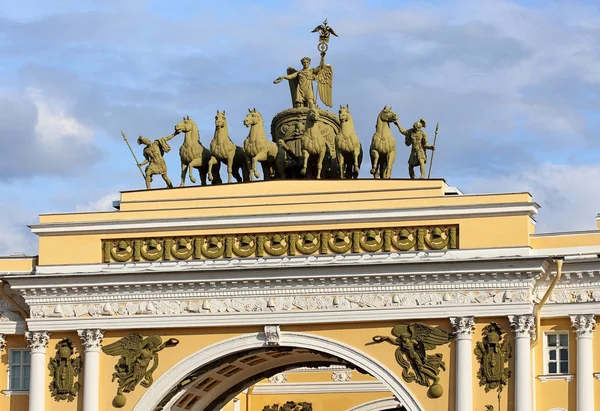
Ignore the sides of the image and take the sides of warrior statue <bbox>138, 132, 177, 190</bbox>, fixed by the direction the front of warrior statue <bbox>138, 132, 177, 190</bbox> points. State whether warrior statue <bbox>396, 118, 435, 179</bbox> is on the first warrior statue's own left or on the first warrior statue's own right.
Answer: on the first warrior statue's own left

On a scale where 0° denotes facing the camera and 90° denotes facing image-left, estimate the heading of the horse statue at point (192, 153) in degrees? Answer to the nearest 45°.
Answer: approximately 45°

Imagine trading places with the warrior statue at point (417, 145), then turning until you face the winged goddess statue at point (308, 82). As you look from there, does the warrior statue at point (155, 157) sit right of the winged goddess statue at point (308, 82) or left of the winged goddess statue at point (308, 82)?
left

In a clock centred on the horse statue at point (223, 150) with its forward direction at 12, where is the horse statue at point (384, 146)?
the horse statue at point (384, 146) is roughly at 8 o'clock from the horse statue at point (223, 150).

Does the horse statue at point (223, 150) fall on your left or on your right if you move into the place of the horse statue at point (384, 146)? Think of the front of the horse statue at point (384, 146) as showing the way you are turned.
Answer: on your right

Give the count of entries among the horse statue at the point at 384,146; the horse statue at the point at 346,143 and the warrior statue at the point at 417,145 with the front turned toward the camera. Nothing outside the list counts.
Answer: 3

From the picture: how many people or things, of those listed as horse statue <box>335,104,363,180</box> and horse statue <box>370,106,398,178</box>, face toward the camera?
2

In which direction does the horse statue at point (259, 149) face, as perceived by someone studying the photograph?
facing the viewer and to the left of the viewer

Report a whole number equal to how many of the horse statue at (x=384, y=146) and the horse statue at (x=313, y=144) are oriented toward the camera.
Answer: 2

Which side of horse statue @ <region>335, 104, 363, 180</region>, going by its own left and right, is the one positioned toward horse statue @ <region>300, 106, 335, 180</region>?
right

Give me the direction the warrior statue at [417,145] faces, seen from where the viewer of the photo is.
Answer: facing the viewer

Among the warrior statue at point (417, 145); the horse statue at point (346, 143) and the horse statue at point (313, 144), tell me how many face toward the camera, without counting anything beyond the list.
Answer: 3

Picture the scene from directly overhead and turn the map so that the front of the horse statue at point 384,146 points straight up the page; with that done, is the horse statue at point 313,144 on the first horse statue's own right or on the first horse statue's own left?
on the first horse statue's own right

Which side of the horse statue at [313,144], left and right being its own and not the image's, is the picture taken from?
front

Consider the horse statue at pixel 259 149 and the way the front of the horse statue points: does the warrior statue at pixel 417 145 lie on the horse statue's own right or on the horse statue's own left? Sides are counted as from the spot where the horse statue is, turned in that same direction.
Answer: on the horse statue's own left

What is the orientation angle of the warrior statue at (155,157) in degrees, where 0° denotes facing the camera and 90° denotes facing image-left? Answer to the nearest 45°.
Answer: approximately 45°
